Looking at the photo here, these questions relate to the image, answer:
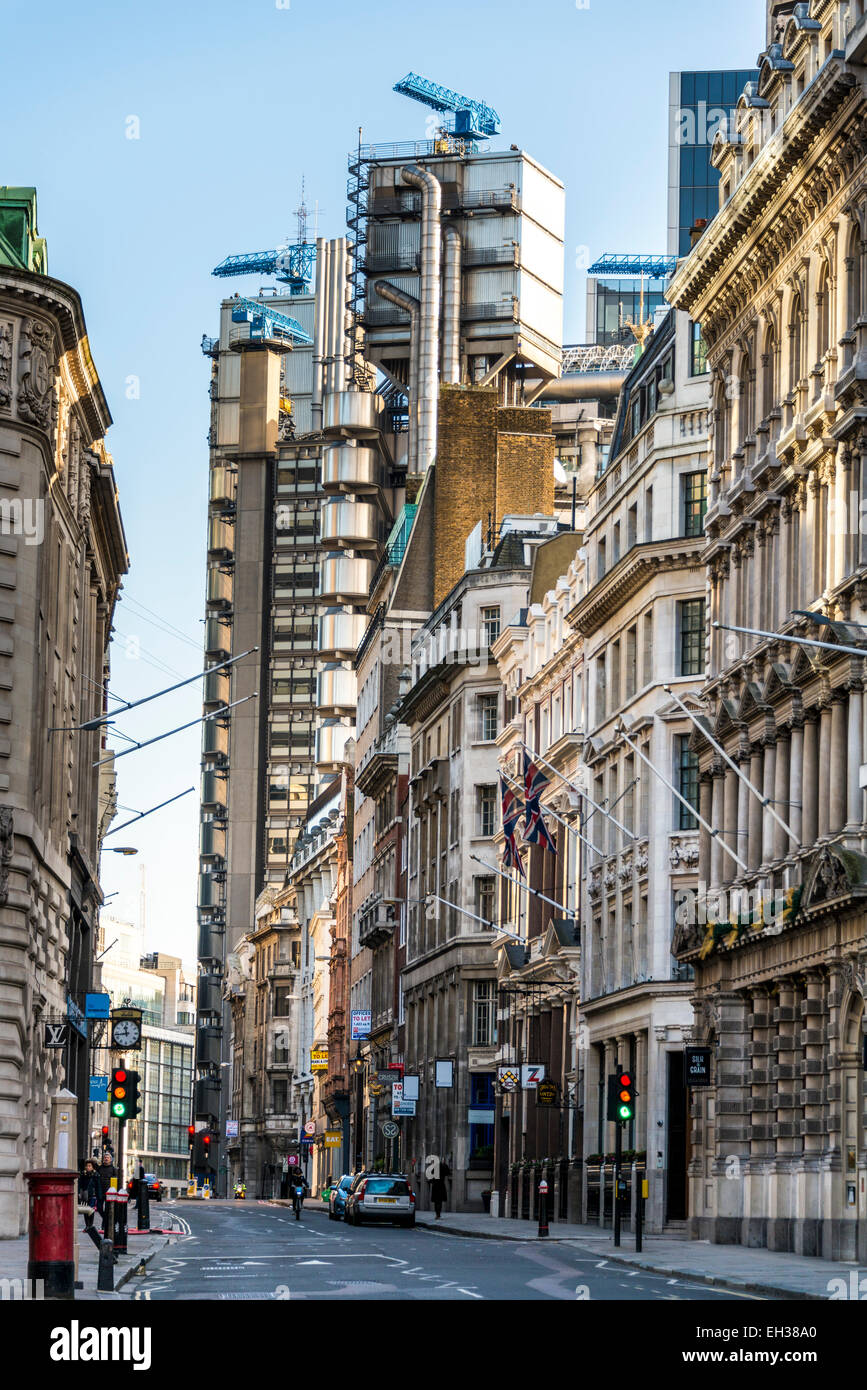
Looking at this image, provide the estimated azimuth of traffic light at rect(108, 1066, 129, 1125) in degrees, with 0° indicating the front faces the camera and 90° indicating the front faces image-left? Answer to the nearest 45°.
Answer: approximately 0°

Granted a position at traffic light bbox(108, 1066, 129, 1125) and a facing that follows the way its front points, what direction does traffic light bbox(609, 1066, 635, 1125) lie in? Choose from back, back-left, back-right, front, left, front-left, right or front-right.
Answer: back-left

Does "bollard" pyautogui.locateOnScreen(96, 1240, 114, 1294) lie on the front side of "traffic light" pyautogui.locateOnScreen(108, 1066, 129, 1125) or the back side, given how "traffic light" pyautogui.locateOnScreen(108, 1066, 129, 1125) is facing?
on the front side

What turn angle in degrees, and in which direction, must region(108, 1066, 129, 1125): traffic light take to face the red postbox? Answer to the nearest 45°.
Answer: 0° — it already faces it

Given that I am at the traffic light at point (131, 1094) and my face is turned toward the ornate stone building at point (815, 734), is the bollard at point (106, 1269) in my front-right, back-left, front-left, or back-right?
back-right
